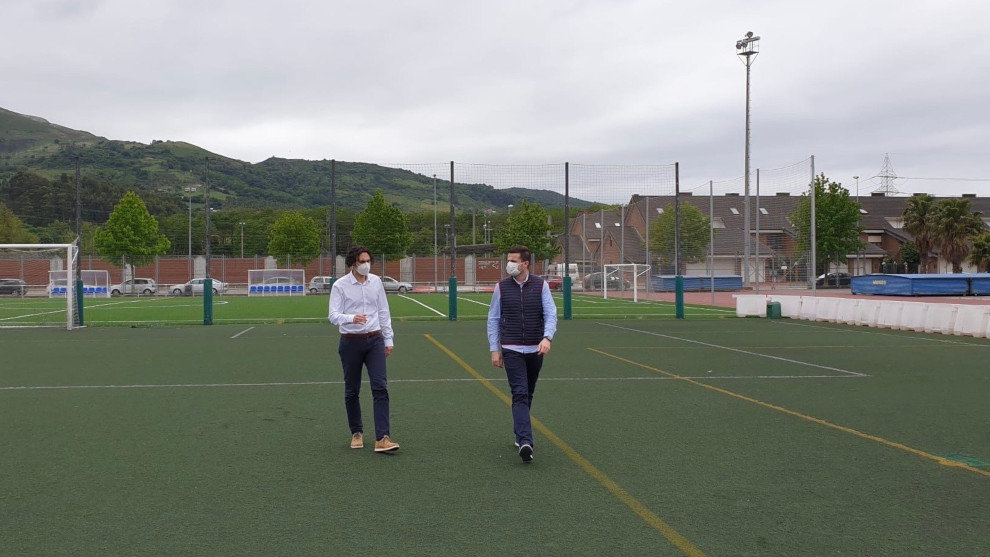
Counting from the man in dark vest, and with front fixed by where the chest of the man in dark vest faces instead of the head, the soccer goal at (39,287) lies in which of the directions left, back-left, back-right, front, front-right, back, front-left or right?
back-right

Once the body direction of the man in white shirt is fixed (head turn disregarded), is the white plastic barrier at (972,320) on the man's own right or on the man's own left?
on the man's own left

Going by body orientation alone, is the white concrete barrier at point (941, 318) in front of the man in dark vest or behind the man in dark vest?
behind

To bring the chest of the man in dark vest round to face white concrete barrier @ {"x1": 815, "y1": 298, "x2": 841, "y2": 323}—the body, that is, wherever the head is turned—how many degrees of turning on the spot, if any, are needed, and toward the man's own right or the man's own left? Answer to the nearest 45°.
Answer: approximately 135° to the man's own left

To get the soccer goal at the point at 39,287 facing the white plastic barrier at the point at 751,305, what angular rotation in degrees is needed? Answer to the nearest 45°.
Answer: approximately 45° to its left

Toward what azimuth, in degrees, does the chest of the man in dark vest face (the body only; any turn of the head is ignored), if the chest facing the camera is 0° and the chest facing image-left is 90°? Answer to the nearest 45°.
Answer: approximately 0°
